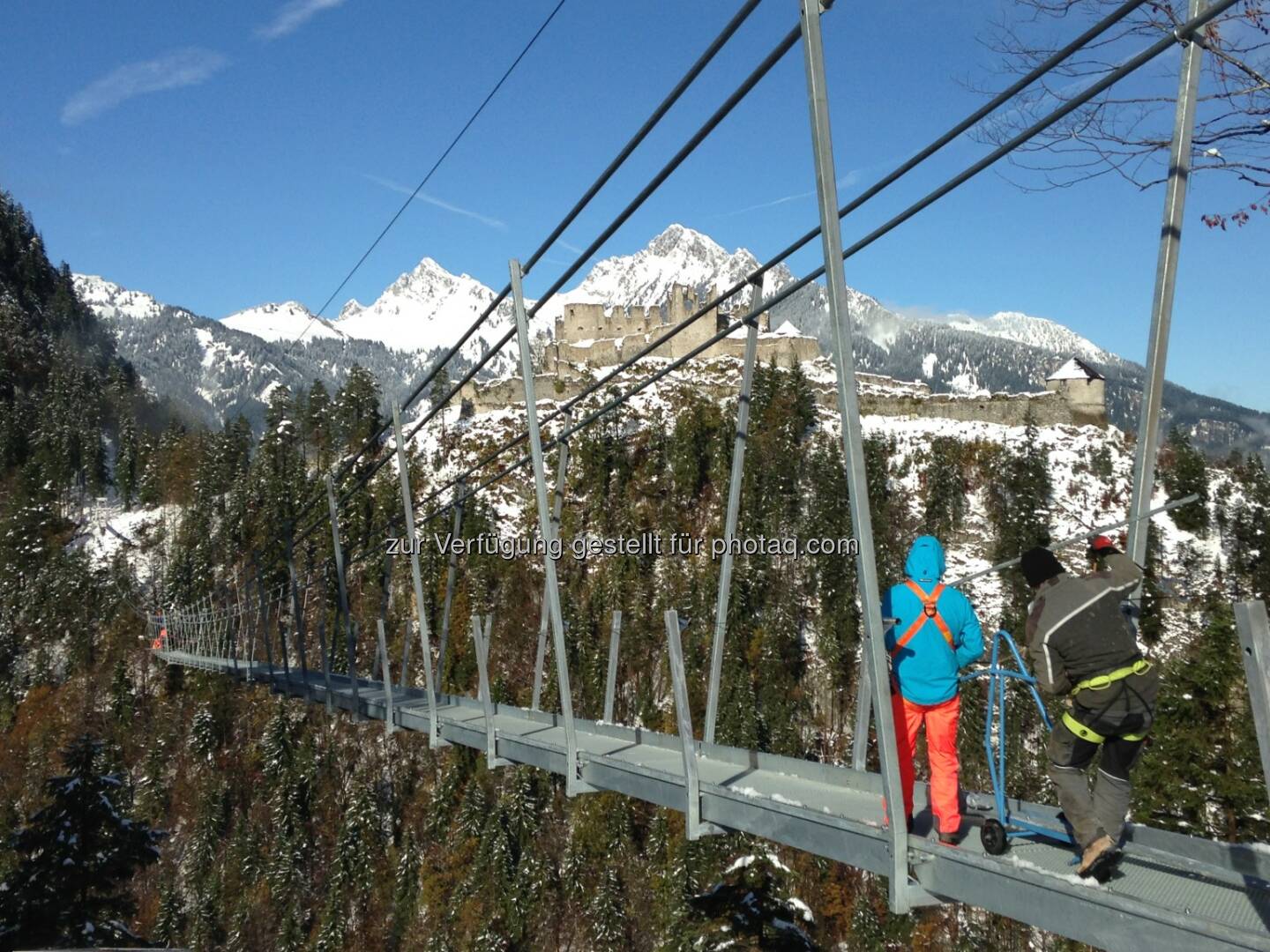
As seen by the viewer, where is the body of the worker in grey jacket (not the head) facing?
away from the camera

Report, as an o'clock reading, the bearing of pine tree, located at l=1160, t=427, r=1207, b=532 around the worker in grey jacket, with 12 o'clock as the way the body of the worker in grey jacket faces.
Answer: The pine tree is roughly at 12 o'clock from the worker in grey jacket.

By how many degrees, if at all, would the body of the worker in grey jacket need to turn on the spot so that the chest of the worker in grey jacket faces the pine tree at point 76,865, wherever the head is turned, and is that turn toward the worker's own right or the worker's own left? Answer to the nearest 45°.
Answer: approximately 45° to the worker's own left

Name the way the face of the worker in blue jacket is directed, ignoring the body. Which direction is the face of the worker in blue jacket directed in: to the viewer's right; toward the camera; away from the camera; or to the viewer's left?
away from the camera

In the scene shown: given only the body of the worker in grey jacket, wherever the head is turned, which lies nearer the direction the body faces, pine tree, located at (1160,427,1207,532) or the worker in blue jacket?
the pine tree

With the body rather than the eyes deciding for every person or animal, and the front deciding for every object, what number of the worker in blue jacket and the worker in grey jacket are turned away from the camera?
2

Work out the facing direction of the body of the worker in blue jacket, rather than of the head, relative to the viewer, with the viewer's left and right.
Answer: facing away from the viewer

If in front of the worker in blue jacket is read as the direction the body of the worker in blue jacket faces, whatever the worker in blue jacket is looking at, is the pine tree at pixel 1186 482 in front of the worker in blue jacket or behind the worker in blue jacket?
in front
